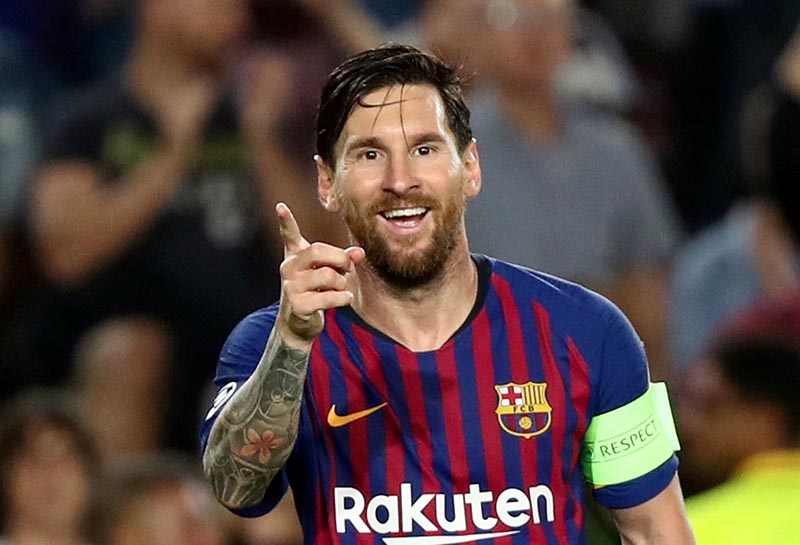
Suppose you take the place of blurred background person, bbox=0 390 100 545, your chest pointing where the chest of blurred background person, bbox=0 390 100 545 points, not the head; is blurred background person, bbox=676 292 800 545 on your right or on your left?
on your left

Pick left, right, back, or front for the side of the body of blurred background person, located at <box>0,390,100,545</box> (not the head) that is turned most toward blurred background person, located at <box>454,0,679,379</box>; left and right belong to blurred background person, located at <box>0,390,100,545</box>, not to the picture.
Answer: left

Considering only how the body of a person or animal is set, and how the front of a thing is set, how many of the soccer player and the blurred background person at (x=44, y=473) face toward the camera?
2

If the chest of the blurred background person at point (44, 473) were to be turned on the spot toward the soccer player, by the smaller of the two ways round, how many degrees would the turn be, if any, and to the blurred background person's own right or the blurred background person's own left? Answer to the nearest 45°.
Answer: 0° — they already face them
